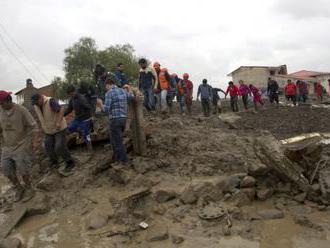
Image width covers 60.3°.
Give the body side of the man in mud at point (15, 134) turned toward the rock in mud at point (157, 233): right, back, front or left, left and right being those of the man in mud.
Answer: left

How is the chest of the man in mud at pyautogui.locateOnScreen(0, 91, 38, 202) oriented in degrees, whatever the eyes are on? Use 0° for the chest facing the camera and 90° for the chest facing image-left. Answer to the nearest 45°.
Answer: approximately 45°
